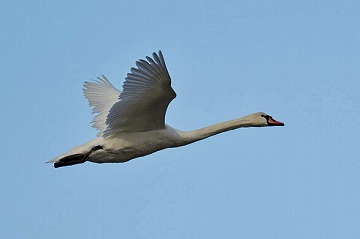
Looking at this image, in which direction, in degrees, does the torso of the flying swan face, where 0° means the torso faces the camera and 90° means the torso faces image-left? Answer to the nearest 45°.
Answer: approximately 270°
